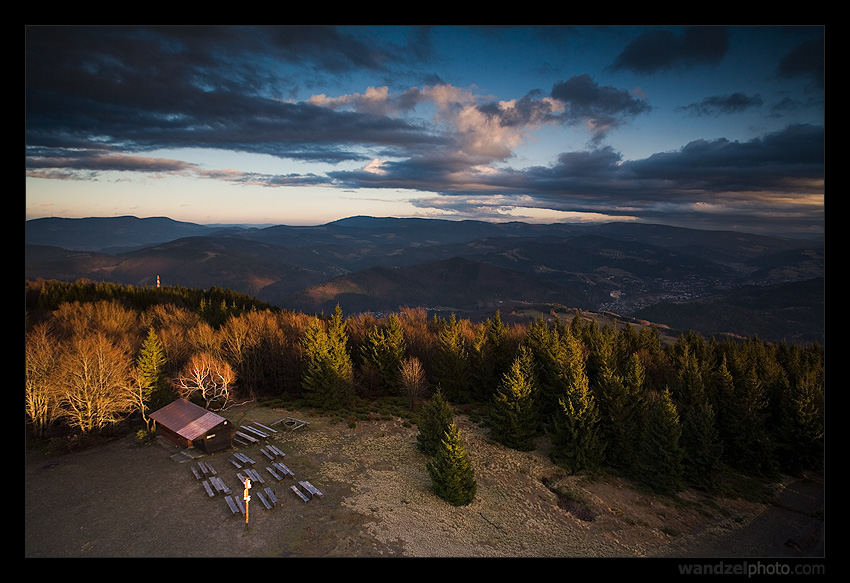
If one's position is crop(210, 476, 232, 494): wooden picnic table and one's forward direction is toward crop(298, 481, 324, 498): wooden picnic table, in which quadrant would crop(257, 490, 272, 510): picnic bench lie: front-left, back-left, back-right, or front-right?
front-right

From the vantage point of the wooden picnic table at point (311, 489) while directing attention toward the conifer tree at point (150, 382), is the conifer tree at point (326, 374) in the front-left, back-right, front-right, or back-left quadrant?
front-right
